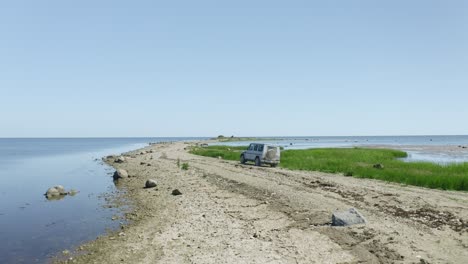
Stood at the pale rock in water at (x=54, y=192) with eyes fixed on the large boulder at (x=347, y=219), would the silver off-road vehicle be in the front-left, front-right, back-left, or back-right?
front-left

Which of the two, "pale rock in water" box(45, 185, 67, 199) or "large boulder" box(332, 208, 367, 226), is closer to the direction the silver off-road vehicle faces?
the pale rock in water

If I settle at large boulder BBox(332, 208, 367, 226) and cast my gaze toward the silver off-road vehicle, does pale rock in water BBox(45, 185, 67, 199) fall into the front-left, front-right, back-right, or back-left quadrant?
front-left

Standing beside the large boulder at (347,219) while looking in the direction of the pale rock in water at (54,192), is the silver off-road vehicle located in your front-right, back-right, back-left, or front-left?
front-right

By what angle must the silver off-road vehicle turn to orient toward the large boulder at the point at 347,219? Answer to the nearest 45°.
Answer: approximately 135° to its left

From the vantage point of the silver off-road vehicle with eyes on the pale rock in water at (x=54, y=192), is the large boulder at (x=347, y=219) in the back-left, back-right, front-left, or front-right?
front-left

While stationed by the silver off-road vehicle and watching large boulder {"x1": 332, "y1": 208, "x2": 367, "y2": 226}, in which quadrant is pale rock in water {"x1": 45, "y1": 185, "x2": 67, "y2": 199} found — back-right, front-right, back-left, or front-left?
front-right

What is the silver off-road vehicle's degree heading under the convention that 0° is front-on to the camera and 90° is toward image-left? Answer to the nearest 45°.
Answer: approximately 135°

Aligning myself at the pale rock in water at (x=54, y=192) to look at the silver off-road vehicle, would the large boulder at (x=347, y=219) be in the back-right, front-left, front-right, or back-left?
front-right

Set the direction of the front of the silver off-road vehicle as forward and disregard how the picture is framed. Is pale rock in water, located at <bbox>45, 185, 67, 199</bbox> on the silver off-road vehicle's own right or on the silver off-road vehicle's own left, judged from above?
on the silver off-road vehicle's own left
